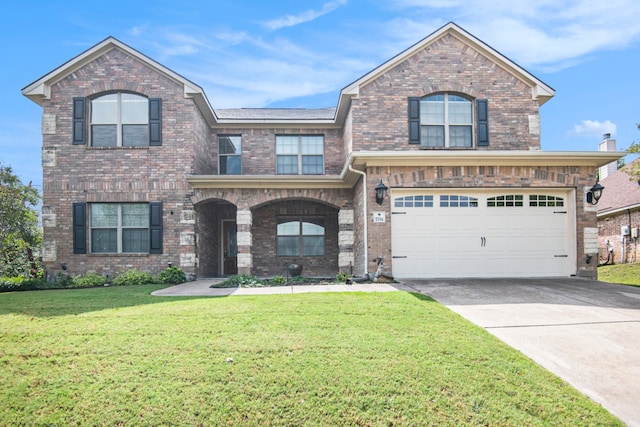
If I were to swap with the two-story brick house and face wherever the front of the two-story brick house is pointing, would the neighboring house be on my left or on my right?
on my left

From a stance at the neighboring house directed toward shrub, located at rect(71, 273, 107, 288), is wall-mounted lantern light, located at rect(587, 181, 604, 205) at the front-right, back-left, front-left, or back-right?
front-left

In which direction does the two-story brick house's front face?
toward the camera
